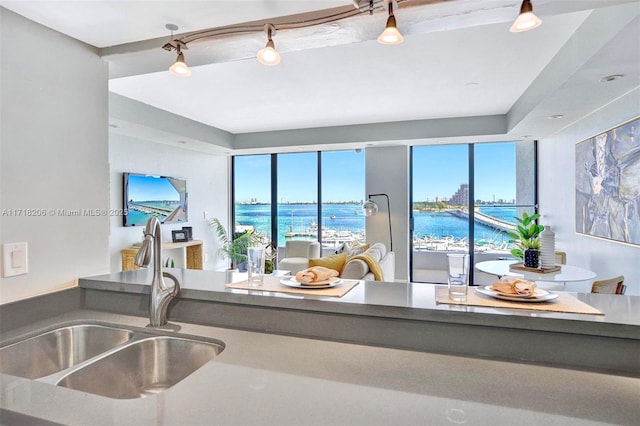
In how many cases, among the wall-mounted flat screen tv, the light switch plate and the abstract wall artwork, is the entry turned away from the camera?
0

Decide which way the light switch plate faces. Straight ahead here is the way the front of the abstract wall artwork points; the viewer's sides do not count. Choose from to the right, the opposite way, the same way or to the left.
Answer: the opposite way

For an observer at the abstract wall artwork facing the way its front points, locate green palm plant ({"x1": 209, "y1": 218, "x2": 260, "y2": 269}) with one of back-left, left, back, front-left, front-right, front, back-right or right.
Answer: front-right

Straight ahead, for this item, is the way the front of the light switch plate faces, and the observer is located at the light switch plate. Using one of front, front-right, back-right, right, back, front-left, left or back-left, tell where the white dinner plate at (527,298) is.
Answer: front

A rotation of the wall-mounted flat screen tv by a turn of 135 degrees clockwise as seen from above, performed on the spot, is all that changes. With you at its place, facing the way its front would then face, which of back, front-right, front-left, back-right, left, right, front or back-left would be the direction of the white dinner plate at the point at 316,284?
left

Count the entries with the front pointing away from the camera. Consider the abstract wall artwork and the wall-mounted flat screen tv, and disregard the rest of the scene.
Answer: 0

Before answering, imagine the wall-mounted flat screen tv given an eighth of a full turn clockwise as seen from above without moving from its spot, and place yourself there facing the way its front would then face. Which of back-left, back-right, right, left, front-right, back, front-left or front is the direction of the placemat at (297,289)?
front

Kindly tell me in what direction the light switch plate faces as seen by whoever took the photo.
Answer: facing the viewer and to the right of the viewer

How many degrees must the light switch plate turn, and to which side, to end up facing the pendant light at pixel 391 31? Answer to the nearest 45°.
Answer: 0° — it already faces it

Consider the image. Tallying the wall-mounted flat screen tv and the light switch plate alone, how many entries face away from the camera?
0

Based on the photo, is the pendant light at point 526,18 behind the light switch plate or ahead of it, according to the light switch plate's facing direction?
ahead

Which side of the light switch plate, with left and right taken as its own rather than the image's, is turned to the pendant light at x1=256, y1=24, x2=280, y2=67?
front

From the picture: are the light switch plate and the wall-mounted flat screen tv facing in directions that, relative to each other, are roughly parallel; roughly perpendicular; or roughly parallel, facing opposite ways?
roughly parallel

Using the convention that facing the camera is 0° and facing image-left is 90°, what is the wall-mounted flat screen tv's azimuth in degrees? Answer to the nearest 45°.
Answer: approximately 315°

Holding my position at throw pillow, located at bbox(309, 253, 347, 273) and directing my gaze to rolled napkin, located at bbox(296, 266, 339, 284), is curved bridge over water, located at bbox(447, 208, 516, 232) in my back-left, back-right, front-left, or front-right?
back-left

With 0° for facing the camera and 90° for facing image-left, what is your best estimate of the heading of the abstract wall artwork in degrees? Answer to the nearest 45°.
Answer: approximately 45°

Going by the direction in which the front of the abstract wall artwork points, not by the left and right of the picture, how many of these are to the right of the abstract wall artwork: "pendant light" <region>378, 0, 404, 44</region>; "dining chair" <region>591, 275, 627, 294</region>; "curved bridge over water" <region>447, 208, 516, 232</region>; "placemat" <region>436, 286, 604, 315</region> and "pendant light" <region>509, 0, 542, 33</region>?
1

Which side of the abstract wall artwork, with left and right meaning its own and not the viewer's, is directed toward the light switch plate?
front
